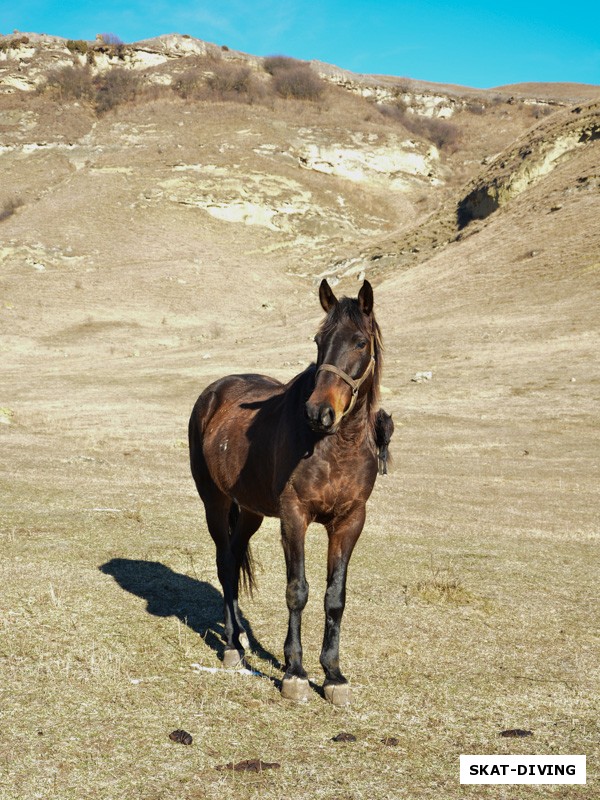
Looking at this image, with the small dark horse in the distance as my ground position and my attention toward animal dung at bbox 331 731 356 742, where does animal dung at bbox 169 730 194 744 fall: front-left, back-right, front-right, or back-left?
front-right

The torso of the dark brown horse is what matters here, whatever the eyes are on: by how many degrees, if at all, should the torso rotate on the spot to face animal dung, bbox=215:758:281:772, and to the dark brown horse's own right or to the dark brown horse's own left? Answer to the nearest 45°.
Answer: approximately 45° to the dark brown horse's own right

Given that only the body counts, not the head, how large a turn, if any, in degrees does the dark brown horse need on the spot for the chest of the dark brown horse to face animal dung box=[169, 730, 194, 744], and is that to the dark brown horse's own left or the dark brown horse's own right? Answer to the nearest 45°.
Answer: approximately 90° to the dark brown horse's own right
